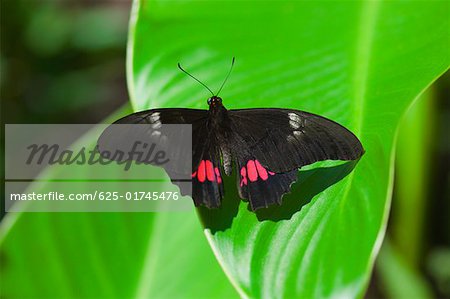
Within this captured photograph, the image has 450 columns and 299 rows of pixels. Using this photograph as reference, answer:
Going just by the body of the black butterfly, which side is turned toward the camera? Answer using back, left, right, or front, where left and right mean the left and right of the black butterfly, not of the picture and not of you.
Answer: back
